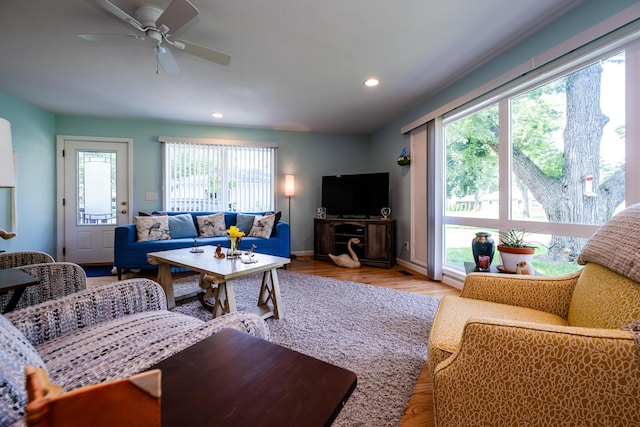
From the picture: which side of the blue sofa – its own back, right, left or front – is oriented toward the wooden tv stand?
left

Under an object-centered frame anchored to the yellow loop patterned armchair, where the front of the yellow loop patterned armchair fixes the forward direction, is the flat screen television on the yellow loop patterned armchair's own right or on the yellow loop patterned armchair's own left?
on the yellow loop patterned armchair's own right

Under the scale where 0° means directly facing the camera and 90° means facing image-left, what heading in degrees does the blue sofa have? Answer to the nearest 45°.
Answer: approximately 0°

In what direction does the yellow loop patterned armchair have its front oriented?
to the viewer's left

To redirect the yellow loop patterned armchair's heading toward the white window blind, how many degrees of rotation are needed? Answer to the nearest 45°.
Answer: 0° — it already faces it

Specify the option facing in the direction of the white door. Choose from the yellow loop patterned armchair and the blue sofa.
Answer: the yellow loop patterned armchair

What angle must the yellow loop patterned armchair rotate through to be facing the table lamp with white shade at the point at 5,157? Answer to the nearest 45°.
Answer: approximately 45° to its left

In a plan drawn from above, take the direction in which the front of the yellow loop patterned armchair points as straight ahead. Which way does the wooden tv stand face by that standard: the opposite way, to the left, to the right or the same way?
to the left

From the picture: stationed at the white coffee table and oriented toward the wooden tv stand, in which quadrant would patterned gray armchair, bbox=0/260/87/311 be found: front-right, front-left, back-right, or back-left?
back-left

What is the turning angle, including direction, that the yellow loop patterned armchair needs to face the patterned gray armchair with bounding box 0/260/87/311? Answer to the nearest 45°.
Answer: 0° — it already faces it

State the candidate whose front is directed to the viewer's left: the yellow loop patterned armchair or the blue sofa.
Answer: the yellow loop patterned armchair

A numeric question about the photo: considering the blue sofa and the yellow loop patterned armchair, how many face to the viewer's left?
1

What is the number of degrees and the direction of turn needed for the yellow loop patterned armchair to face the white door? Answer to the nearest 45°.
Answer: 0° — it already faces it

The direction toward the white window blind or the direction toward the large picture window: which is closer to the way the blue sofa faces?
the large picture window
